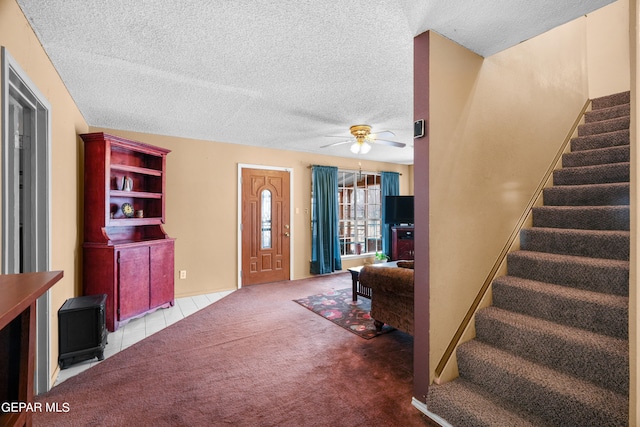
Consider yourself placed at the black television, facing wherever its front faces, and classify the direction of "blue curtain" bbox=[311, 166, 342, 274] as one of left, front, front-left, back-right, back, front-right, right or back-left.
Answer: front-right

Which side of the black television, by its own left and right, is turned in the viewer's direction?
front

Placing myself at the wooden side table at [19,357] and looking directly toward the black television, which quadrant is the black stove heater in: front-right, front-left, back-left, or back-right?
front-left

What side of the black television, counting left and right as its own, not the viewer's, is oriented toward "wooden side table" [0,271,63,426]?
front

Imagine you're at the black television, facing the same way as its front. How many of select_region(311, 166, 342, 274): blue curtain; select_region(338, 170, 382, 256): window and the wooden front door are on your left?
0

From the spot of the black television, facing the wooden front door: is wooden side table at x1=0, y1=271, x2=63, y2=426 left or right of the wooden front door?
left

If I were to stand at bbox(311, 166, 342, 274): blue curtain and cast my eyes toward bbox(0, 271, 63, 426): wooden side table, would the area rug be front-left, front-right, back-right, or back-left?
front-left

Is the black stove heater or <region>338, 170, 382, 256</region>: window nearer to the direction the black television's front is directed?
the black stove heater

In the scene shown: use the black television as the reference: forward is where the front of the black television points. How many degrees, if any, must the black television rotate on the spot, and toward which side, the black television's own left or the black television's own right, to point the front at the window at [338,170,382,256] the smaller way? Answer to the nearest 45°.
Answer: approximately 90° to the black television's own right

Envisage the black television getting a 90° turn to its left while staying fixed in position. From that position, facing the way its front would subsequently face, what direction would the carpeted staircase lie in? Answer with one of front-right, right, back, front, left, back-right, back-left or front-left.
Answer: right

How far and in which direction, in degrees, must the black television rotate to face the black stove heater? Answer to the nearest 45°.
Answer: approximately 45° to its right
